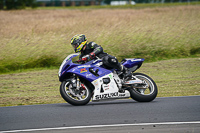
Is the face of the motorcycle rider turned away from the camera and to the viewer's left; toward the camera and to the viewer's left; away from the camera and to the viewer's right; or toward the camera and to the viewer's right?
toward the camera and to the viewer's left

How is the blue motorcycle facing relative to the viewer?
to the viewer's left

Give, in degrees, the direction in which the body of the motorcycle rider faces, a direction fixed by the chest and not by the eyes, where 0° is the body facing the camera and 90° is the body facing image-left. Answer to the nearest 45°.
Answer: approximately 90°
